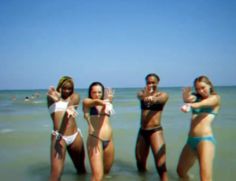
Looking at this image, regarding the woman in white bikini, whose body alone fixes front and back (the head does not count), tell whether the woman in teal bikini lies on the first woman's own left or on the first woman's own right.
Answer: on the first woman's own left

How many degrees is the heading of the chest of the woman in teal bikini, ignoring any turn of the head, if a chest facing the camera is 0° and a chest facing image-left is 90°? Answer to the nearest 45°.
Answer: approximately 45°

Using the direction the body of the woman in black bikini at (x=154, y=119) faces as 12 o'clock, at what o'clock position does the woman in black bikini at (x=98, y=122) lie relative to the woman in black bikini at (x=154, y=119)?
the woman in black bikini at (x=98, y=122) is roughly at 2 o'clock from the woman in black bikini at (x=154, y=119).

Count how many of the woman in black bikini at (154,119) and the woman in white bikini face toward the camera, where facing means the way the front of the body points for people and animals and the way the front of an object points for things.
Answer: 2

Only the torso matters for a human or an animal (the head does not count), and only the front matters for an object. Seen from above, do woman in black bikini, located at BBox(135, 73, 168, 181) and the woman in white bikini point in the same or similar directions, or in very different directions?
same or similar directions

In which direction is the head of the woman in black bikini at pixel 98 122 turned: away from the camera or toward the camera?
toward the camera

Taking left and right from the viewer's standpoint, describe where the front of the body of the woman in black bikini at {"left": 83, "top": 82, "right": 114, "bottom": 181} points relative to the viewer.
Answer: facing the viewer and to the right of the viewer

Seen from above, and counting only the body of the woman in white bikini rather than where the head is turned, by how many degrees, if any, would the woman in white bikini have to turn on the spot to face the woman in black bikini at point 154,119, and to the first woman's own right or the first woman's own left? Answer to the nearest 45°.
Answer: approximately 90° to the first woman's own left

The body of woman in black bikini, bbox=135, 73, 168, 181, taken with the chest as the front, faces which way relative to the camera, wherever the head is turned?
toward the camera

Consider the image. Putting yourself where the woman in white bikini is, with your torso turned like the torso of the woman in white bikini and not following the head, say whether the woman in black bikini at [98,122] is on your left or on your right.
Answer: on your left
